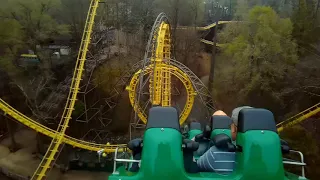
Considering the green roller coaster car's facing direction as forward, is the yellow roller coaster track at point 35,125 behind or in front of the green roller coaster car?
in front

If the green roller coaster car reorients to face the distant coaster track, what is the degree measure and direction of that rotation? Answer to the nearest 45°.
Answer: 0° — it already faces it

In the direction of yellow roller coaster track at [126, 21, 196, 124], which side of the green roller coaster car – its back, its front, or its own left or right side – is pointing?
front

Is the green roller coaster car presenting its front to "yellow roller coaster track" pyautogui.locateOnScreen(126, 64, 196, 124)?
yes

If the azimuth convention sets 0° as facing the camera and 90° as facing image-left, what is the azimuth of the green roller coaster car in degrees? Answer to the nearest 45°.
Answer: approximately 180°
